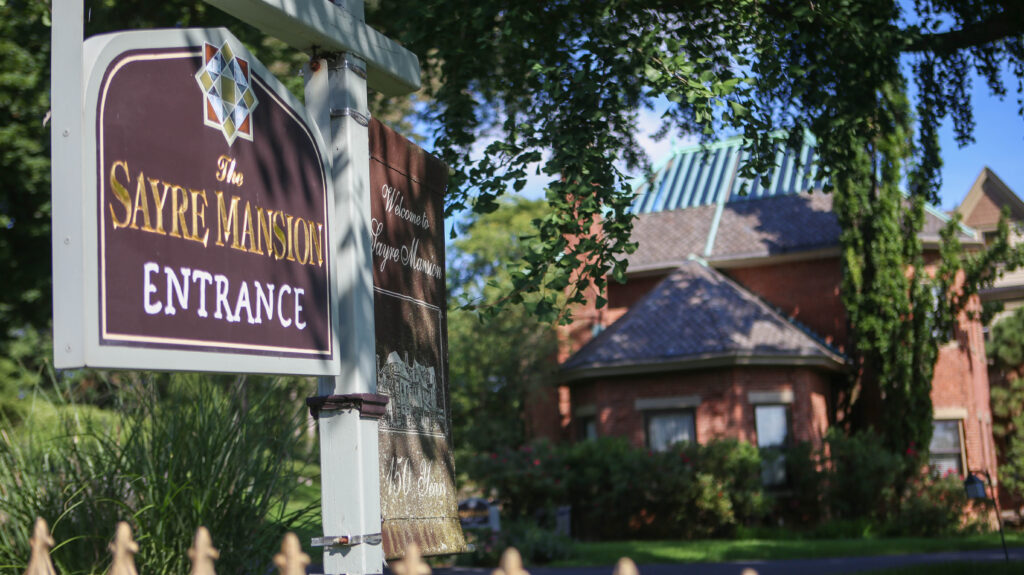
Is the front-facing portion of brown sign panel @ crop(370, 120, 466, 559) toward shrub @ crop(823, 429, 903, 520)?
no

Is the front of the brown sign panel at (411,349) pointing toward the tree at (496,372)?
no

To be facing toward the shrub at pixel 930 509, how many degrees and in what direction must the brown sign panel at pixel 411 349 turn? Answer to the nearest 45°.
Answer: approximately 90° to its left

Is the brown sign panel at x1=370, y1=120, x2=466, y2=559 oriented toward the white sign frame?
no

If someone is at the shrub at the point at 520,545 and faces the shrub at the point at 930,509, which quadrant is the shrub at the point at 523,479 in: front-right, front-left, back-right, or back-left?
front-left

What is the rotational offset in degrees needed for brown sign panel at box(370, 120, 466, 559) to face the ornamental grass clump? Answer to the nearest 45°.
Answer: approximately 180°

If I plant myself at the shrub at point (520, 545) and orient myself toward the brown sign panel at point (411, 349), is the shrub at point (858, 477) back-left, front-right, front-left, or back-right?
back-left

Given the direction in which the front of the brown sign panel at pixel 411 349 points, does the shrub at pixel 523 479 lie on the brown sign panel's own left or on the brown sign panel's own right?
on the brown sign panel's own left
